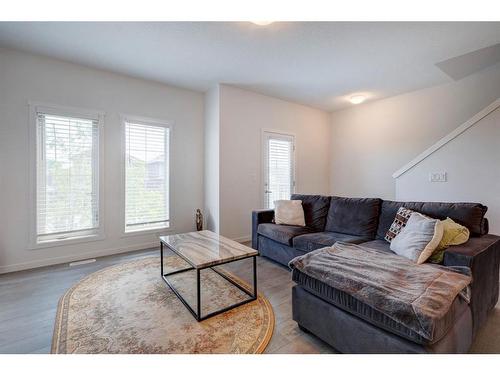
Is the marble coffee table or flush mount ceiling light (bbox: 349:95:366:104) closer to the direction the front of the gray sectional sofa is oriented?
the marble coffee table

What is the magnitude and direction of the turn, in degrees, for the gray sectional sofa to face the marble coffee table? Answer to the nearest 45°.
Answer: approximately 45° to its right

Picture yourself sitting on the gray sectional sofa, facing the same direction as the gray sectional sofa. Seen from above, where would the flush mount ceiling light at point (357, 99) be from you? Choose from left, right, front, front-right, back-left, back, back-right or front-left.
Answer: back-right

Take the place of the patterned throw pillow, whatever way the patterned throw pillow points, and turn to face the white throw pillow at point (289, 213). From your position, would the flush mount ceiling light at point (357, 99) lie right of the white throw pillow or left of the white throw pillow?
right

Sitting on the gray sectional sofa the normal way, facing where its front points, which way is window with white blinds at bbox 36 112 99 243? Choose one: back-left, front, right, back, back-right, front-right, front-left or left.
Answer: front-right

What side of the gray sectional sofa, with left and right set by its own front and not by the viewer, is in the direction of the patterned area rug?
front

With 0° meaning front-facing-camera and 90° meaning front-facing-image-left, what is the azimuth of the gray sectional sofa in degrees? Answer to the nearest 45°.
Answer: approximately 45°

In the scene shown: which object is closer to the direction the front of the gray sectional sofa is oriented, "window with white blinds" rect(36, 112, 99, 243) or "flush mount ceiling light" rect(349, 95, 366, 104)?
the window with white blinds
